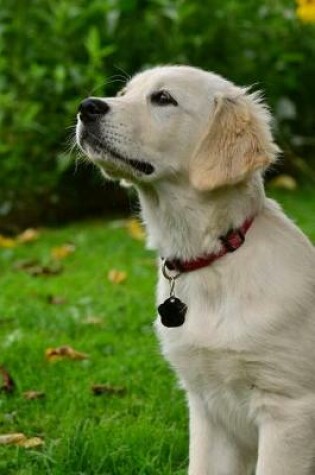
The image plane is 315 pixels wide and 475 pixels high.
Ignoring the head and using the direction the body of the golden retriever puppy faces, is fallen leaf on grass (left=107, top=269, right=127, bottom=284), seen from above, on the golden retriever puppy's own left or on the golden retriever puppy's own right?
on the golden retriever puppy's own right

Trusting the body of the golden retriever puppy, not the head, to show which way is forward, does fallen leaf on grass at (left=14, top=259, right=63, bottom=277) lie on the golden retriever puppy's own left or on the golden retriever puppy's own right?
on the golden retriever puppy's own right

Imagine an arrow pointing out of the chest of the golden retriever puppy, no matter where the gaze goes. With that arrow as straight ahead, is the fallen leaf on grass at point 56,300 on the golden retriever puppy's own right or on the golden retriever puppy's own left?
on the golden retriever puppy's own right

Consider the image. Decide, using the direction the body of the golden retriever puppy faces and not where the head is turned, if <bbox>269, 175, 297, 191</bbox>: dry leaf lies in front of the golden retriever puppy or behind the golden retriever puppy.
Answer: behind

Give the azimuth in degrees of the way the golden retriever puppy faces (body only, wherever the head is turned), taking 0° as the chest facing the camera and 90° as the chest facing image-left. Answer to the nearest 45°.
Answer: approximately 45°

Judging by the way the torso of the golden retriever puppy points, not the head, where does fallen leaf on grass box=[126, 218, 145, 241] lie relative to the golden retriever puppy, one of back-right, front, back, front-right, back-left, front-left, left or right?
back-right

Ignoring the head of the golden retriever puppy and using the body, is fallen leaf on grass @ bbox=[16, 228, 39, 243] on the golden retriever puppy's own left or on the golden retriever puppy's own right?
on the golden retriever puppy's own right
